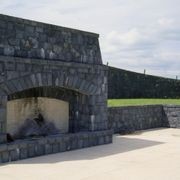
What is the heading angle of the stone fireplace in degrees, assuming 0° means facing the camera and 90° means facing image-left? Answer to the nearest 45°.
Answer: approximately 315°

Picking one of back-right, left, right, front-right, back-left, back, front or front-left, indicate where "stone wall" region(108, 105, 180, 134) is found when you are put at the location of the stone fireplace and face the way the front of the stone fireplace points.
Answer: left

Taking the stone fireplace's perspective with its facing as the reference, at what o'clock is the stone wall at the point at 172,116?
The stone wall is roughly at 9 o'clock from the stone fireplace.
